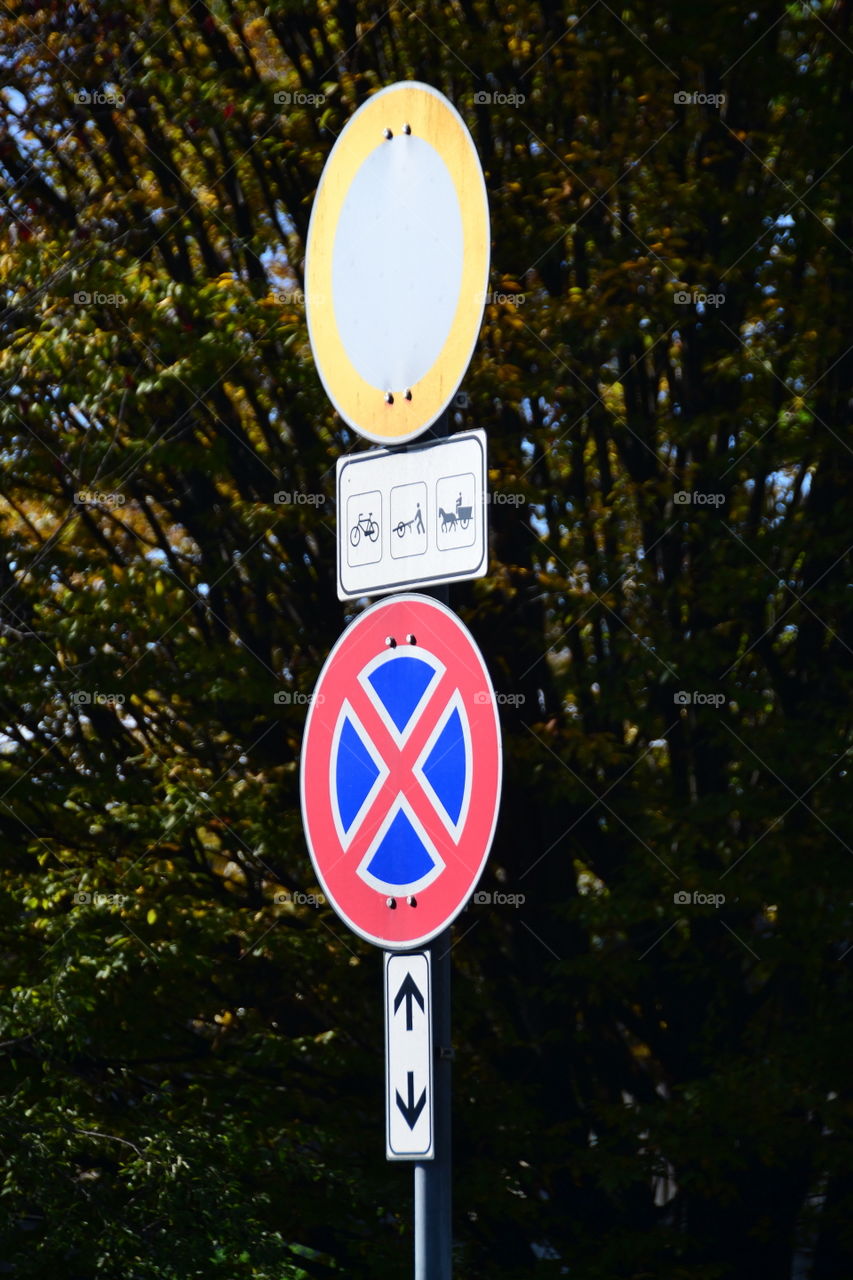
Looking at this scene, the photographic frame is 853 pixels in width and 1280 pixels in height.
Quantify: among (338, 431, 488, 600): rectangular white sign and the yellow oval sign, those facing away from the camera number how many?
0

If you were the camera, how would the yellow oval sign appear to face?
facing the viewer and to the left of the viewer
